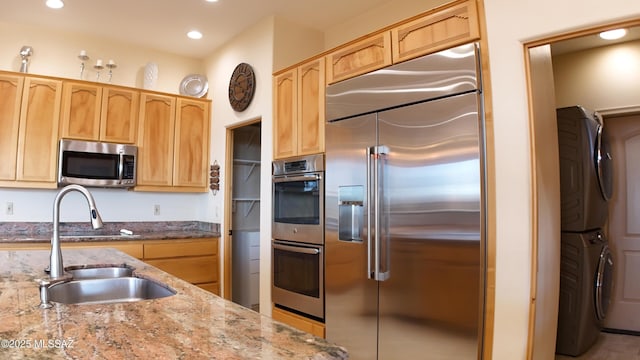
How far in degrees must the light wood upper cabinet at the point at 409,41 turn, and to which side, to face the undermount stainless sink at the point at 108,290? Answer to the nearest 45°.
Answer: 0° — it already faces it

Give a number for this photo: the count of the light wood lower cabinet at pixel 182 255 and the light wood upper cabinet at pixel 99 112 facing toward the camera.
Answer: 2

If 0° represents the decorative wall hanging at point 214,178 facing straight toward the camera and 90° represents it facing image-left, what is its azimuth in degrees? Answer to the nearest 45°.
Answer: approximately 45°

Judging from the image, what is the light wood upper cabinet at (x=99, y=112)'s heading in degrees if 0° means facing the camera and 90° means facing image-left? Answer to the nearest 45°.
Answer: approximately 0°

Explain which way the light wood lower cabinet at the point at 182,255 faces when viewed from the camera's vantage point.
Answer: facing the viewer

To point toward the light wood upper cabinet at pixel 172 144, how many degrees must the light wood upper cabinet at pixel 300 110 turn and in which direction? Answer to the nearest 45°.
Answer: approximately 90° to its right

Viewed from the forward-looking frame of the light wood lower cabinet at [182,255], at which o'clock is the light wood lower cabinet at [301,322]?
the light wood lower cabinet at [301,322] is roughly at 11 o'clock from the light wood lower cabinet at [182,255].

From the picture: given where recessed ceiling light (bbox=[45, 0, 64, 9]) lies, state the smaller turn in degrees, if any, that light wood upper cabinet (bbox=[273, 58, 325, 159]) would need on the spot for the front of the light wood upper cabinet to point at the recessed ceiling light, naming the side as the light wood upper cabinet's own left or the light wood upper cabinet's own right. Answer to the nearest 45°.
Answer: approximately 45° to the light wood upper cabinet's own right

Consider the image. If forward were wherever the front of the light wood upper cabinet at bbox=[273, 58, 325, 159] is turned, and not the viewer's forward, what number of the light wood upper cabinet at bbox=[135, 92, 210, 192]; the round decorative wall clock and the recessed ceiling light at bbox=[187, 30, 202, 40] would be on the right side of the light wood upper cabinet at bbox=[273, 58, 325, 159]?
3

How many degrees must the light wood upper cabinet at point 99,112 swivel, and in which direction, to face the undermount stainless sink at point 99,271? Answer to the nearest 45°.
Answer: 0° — it already faces it

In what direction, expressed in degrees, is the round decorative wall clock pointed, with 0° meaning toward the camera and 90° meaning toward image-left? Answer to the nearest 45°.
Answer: approximately 45°
